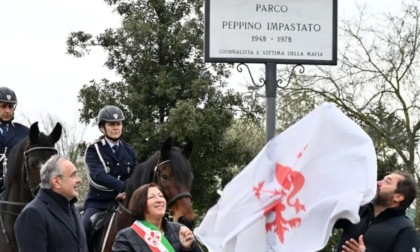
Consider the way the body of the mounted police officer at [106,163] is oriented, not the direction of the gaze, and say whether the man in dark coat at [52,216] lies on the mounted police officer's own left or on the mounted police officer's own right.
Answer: on the mounted police officer's own right

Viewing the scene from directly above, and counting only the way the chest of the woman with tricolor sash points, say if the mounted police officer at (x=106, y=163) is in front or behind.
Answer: behind

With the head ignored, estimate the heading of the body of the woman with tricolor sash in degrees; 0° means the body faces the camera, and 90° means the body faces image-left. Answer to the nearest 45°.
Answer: approximately 315°

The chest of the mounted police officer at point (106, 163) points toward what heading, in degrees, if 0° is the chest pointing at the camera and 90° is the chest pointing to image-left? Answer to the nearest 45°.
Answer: approximately 315°

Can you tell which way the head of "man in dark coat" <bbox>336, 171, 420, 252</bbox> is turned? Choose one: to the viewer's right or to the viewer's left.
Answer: to the viewer's left

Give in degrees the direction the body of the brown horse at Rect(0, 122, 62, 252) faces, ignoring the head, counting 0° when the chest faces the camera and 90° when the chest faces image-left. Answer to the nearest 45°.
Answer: approximately 315°

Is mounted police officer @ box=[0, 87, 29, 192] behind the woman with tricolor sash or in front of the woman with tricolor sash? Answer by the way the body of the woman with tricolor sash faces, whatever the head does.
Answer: behind

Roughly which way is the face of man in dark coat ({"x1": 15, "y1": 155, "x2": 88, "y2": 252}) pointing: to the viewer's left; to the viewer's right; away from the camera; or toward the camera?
to the viewer's right

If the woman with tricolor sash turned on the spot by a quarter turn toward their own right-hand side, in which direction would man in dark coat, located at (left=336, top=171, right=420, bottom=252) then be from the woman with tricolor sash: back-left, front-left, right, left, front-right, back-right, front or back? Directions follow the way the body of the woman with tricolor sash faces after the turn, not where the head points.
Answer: back-left
